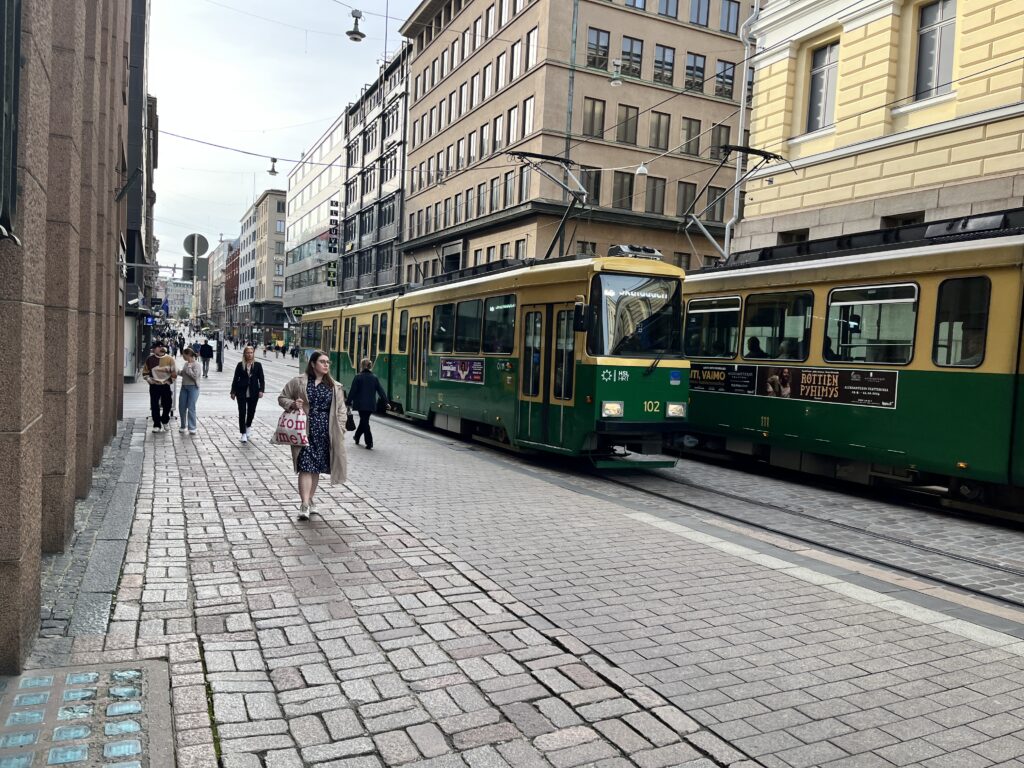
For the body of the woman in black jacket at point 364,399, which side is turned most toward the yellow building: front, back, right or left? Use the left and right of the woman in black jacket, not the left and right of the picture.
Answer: right

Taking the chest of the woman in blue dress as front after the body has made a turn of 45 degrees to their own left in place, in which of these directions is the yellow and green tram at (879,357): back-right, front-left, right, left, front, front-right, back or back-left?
front-left

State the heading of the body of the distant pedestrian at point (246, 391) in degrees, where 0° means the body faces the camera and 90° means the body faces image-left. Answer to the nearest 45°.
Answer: approximately 0°

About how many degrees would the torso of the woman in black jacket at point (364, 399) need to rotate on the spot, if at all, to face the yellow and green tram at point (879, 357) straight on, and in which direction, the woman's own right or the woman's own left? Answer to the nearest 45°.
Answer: approximately 135° to the woman's own right

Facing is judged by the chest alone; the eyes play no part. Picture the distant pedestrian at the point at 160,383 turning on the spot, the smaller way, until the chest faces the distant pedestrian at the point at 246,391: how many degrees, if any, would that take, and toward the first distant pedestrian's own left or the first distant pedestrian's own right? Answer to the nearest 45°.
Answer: approximately 45° to the first distant pedestrian's own left

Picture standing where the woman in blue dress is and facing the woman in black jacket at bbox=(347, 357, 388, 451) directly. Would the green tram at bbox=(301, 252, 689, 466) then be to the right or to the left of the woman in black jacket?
right

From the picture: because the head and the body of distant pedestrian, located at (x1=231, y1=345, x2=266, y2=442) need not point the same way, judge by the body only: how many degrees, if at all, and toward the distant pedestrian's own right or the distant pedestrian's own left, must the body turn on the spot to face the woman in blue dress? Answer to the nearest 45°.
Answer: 0° — they already face them

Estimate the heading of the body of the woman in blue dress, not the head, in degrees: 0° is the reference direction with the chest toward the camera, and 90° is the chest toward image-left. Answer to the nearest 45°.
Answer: approximately 0°

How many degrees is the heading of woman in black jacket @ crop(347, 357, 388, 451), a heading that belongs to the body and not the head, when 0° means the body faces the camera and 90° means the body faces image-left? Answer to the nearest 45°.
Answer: approximately 180°
